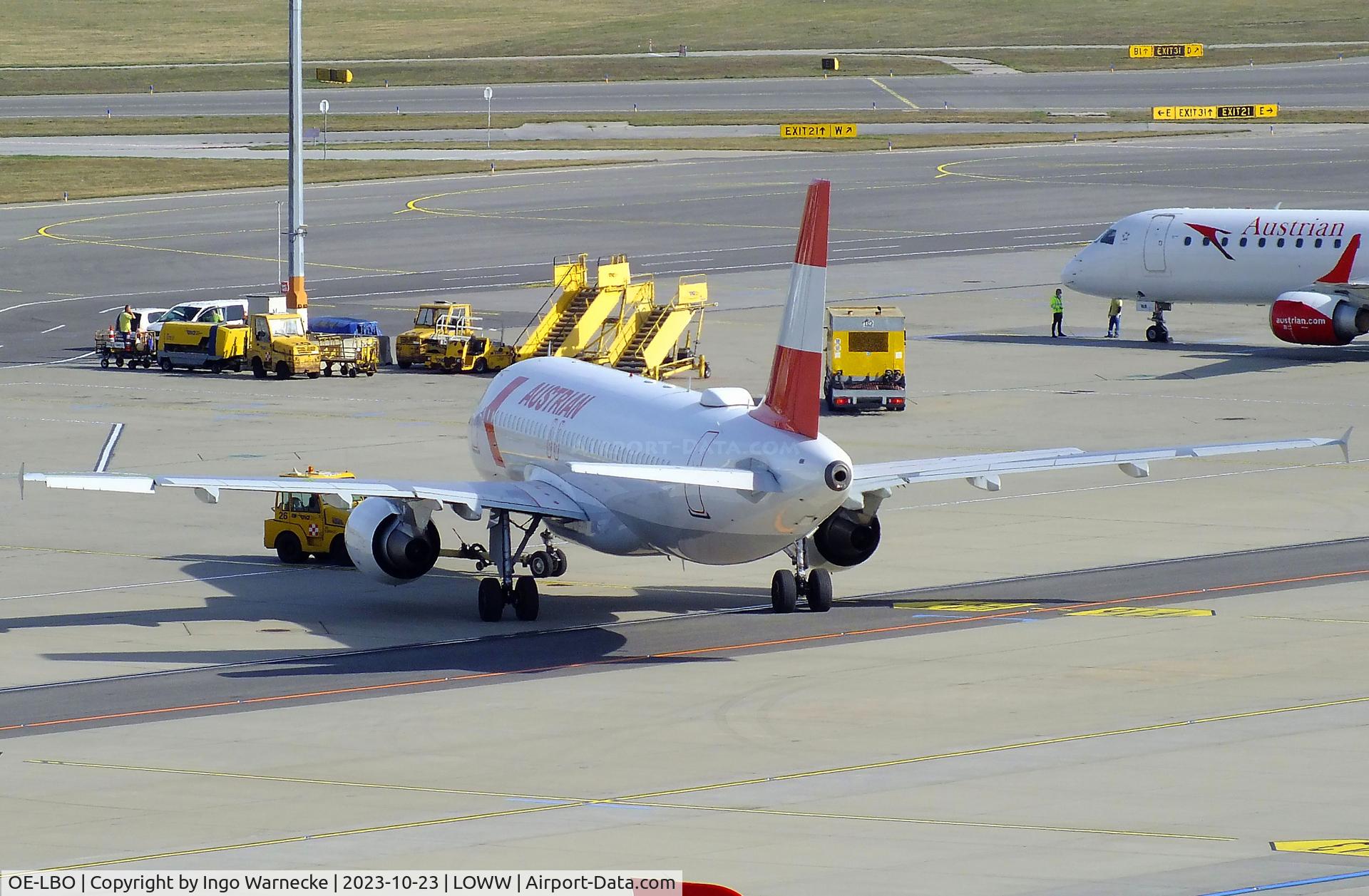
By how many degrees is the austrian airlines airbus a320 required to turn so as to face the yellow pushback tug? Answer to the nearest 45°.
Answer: approximately 45° to its left

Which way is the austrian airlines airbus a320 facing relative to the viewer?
away from the camera

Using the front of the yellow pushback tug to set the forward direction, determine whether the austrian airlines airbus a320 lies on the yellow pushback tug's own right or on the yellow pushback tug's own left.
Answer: on the yellow pushback tug's own right
